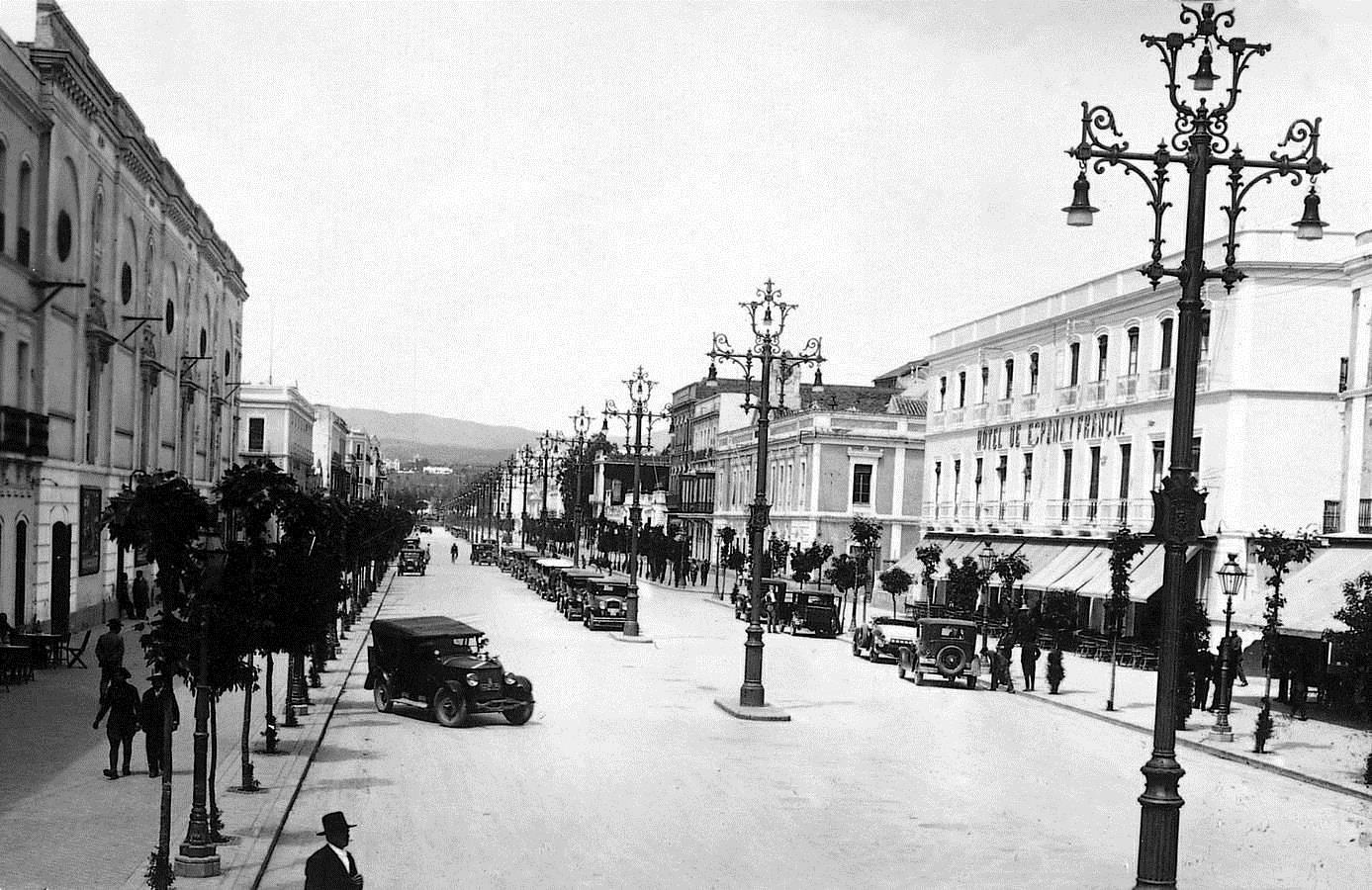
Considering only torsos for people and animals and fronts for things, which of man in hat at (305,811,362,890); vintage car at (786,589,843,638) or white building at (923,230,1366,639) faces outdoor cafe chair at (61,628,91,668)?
the white building

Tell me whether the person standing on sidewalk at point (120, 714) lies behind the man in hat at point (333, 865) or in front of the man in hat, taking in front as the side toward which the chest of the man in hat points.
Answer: behind

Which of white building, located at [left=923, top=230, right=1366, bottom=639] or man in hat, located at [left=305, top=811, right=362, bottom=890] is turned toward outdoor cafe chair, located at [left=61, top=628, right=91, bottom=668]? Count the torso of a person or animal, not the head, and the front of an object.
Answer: the white building

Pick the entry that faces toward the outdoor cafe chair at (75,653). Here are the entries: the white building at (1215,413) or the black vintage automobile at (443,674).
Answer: the white building

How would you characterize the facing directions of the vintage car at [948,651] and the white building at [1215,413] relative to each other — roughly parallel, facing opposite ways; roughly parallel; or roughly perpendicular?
roughly perpendicular

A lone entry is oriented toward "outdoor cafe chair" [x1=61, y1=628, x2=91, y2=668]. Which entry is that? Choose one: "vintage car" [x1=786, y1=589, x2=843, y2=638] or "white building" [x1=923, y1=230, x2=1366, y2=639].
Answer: the white building

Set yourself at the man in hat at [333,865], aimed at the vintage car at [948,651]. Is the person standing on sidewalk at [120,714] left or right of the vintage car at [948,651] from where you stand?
left
